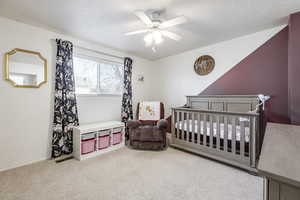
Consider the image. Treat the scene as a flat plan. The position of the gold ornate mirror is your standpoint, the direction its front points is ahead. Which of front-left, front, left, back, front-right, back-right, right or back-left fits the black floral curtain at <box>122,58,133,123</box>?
front-left

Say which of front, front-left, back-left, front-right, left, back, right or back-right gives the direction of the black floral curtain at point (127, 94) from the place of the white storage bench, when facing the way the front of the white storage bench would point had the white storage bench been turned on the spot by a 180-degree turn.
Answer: right

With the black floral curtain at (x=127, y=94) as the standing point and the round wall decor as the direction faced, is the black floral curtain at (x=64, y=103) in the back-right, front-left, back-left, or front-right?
back-right

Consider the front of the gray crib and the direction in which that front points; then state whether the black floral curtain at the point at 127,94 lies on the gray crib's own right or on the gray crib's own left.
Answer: on the gray crib's own right

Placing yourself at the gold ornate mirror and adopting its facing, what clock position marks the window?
The window is roughly at 10 o'clock from the gold ornate mirror.

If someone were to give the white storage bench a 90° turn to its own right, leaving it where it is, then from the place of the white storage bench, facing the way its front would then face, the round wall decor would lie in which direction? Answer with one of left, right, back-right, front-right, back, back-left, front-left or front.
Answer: back-left

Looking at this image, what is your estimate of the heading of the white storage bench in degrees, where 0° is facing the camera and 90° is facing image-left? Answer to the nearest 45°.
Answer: approximately 315°

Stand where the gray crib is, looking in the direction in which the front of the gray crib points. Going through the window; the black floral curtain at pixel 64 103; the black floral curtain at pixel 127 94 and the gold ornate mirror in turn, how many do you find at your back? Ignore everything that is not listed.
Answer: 0

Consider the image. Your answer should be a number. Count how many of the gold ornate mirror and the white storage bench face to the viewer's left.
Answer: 0

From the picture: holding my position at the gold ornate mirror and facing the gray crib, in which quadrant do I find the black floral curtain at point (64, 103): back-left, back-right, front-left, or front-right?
front-left

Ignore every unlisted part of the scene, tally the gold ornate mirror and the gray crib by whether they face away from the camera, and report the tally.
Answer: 0
